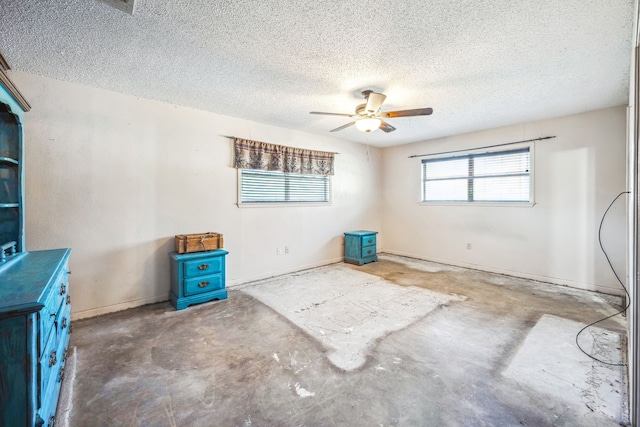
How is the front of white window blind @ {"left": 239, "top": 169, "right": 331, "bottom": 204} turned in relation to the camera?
facing the viewer and to the right of the viewer

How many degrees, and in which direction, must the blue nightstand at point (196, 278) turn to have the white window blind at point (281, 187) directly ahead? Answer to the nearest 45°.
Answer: approximately 90° to its left

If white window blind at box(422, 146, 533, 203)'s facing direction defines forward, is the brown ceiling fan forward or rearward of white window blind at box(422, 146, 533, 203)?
forward

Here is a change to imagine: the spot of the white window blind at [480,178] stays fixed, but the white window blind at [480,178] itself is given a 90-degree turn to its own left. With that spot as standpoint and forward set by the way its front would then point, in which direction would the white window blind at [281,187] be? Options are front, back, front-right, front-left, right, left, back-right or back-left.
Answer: right

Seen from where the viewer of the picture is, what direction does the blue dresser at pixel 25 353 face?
facing to the right of the viewer

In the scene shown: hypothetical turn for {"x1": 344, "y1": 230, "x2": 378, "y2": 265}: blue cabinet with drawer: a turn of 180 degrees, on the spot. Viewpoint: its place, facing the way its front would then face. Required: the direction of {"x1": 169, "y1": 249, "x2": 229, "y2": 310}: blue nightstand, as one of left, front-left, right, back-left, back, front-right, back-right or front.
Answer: left

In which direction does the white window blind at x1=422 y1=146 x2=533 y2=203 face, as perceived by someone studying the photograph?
facing the viewer and to the left of the viewer

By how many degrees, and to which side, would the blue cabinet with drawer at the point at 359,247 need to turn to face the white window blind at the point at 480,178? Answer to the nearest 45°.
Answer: approximately 45° to its left

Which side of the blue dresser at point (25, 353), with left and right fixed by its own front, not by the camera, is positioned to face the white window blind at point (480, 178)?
front

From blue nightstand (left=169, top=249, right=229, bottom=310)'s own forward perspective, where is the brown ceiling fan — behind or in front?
in front

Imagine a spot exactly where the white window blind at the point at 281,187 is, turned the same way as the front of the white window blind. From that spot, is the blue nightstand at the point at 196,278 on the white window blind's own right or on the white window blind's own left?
on the white window blind's own right

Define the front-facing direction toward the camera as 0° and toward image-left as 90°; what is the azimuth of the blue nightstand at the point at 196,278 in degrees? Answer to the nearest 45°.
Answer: approximately 315°

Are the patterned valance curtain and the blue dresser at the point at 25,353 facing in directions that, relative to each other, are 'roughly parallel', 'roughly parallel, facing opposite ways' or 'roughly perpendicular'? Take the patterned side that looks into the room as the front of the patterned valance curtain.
roughly perpendicular

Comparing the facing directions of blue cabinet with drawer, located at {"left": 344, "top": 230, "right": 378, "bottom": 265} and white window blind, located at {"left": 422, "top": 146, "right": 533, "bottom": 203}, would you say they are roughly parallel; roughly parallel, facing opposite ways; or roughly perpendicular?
roughly perpendicular

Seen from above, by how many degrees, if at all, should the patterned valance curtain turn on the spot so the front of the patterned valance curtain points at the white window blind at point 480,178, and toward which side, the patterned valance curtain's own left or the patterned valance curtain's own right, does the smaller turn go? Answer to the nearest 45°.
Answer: approximately 45° to the patterned valance curtain's own left

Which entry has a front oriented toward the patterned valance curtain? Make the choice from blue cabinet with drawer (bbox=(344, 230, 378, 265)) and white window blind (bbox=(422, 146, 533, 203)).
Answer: the white window blind
